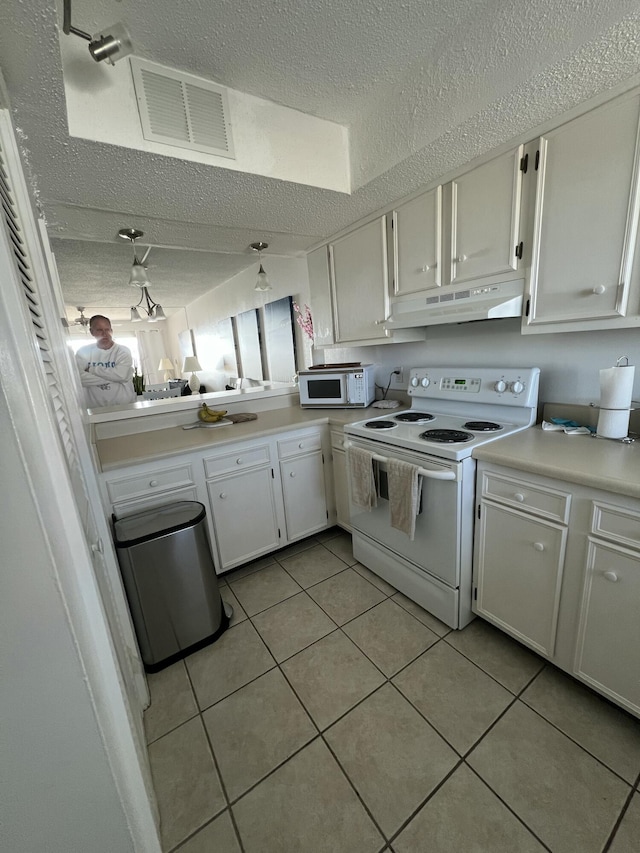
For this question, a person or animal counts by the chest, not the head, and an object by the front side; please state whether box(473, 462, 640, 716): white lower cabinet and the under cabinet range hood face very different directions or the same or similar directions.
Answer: same or similar directions

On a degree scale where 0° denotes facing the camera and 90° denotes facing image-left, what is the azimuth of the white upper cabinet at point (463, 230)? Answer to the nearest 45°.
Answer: approximately 45°

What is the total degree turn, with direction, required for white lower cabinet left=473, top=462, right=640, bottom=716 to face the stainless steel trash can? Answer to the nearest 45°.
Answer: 0° — it already faces it

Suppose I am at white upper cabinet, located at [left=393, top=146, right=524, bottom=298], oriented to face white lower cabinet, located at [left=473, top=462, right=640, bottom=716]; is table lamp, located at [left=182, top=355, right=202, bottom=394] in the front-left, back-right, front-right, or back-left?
back-right

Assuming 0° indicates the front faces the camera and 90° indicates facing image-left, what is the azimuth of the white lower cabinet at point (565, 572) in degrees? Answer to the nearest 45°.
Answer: approximately 45°

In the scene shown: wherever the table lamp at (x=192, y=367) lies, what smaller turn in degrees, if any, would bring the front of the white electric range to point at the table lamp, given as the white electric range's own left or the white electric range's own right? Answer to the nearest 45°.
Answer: approximately 90° to the white electric range's own right

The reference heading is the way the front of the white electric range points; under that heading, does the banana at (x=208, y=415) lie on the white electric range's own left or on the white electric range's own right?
on the white electric range's own right

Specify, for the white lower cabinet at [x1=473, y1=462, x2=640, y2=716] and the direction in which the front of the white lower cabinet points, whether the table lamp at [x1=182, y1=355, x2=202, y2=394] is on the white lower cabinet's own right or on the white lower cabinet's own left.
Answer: on the white lower cabinet's own right

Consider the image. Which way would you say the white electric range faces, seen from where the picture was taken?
facing the viewer and to the left of the viewer

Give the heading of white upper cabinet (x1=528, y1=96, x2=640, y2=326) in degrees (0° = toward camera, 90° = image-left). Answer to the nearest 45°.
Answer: approximately 45°

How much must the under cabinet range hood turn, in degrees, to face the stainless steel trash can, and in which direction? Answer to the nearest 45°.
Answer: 0° — it already faces it

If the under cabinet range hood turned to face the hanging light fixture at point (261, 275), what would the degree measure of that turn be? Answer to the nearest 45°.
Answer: approximately 45° to its right

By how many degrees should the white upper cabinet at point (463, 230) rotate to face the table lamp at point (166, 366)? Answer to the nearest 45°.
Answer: approximately 90° to its right

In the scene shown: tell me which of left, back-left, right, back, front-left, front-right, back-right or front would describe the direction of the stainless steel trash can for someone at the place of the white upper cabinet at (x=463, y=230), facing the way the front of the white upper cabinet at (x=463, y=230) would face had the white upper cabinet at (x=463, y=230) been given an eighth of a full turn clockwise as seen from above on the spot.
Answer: front-left

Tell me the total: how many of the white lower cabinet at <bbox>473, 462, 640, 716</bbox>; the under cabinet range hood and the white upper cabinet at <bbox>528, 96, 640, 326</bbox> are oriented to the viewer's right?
0
